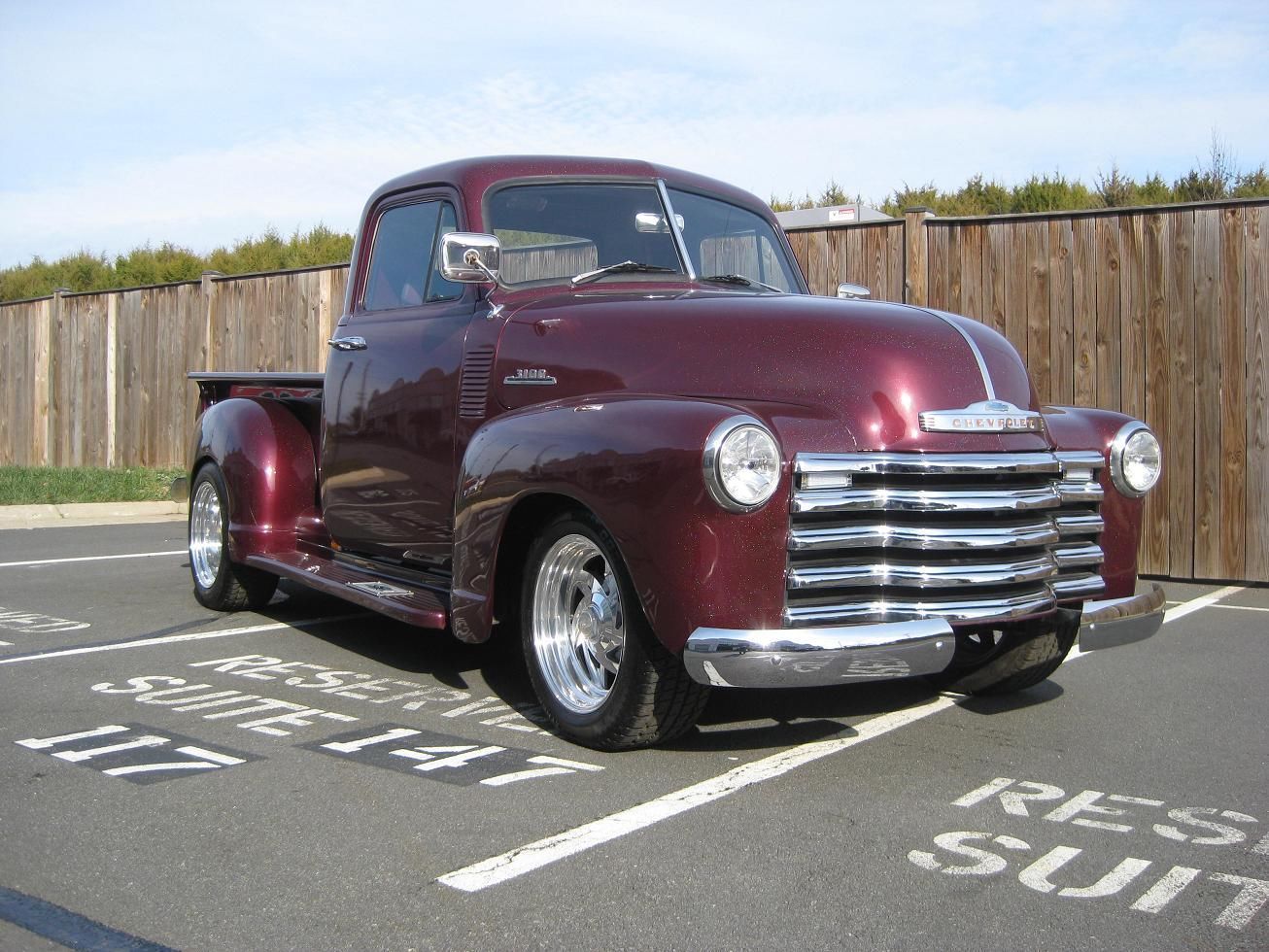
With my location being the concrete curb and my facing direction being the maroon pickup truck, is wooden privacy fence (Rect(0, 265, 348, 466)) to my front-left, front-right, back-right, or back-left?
back-left

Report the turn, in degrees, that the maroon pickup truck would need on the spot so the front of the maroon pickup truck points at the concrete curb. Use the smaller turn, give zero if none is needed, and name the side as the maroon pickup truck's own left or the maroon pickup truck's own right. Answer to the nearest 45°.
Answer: approximately 180°

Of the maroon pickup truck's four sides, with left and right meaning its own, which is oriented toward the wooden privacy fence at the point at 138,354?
back

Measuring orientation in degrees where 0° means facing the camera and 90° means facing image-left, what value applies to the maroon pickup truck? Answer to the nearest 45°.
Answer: approximately 315°

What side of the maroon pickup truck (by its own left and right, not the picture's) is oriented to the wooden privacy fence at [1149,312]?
left
